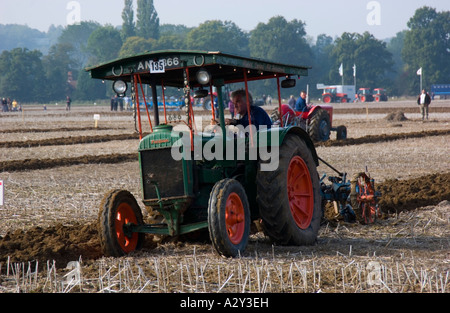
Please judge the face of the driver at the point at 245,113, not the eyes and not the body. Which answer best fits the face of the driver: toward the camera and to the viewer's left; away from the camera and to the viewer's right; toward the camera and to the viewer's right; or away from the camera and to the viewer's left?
toward the camera and to the viewer's left

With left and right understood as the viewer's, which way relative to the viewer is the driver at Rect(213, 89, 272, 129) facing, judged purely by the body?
facing the viewer and to the left of the viewer
